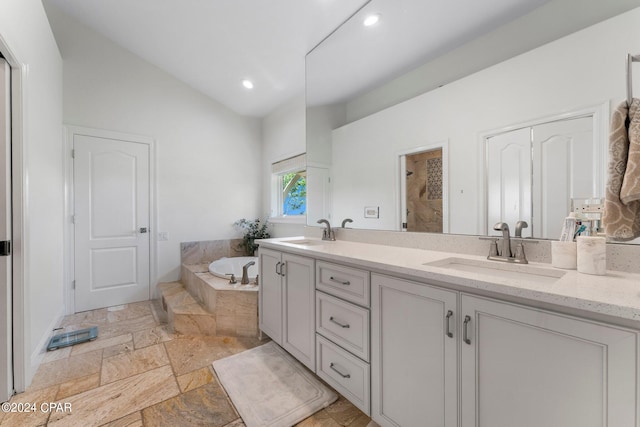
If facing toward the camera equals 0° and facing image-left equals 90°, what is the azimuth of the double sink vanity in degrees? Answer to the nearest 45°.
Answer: approximately 45°

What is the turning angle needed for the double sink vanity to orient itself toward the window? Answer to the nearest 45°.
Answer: approximately 90° to its right

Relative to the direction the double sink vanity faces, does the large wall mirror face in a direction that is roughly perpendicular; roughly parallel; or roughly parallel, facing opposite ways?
roughly parallel

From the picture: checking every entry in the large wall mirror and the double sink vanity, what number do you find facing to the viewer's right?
0

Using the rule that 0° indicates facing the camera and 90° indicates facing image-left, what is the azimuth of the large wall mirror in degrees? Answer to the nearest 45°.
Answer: approximately 45°

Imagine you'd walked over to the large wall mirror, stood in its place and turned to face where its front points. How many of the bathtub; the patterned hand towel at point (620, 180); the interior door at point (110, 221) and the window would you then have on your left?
1
